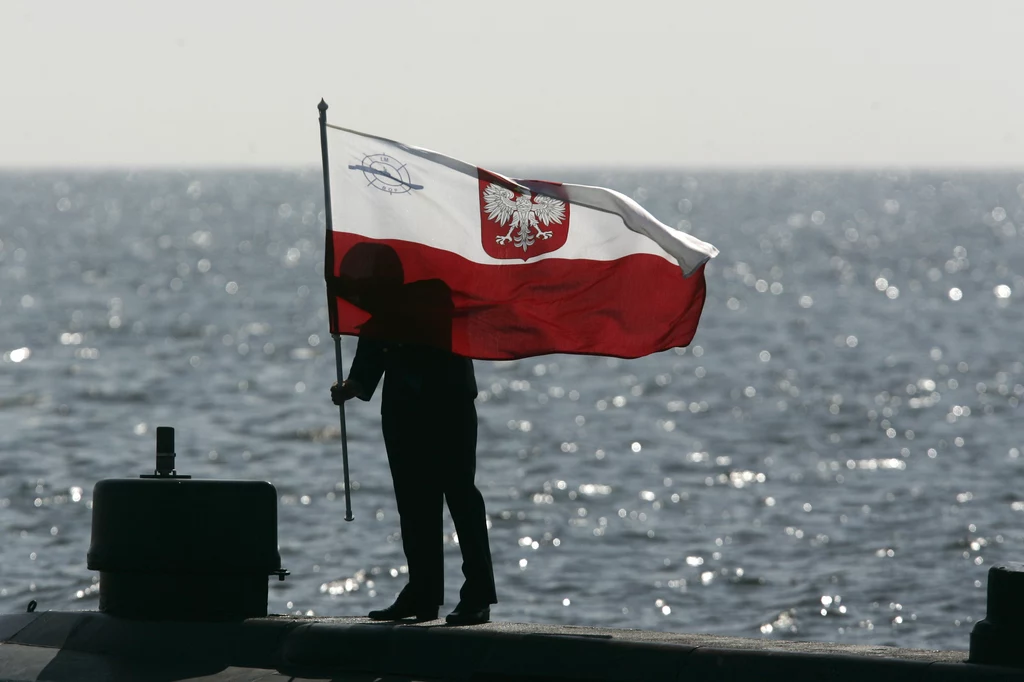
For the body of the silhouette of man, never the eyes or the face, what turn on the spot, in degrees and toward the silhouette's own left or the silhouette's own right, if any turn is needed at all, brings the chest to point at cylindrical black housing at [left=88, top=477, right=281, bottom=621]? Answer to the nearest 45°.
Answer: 0° — they already face it

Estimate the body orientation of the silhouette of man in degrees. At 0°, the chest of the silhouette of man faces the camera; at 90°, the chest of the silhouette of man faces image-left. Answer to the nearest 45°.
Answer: approximately 90°

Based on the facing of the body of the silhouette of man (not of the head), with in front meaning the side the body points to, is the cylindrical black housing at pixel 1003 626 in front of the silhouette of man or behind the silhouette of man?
behind
